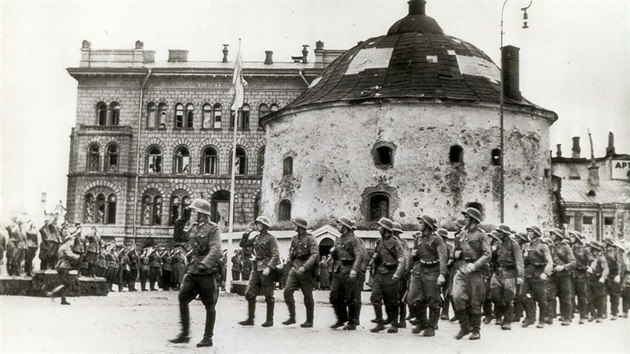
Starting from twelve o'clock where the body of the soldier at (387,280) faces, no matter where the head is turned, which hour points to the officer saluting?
The officer saluting is roughly at 12 o'clock from the soldier.

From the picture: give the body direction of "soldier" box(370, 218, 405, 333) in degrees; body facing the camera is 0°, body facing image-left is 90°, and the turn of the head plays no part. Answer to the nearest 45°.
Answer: approximately 45°

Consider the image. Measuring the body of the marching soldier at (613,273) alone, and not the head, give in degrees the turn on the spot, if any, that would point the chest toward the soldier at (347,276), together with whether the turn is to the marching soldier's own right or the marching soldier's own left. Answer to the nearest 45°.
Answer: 0° — they already face them

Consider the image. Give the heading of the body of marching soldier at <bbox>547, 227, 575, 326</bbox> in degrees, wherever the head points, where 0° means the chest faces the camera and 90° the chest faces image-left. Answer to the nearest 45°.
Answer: approximately 45°

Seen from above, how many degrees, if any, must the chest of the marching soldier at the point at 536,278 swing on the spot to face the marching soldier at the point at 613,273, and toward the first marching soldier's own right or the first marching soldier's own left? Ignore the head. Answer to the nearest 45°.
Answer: approximately 180°

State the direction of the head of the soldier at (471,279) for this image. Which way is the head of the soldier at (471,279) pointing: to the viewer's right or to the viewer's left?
to the viewer's left

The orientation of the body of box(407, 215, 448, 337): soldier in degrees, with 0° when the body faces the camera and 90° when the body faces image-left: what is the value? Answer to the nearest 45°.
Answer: approximately 45°

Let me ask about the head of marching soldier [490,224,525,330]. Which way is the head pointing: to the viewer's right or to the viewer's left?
to the viewer's left
